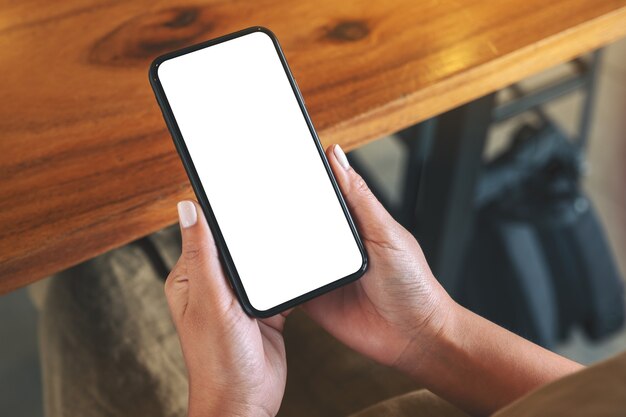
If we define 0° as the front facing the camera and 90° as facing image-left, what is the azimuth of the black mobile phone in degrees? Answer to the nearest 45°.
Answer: approximately 0°
